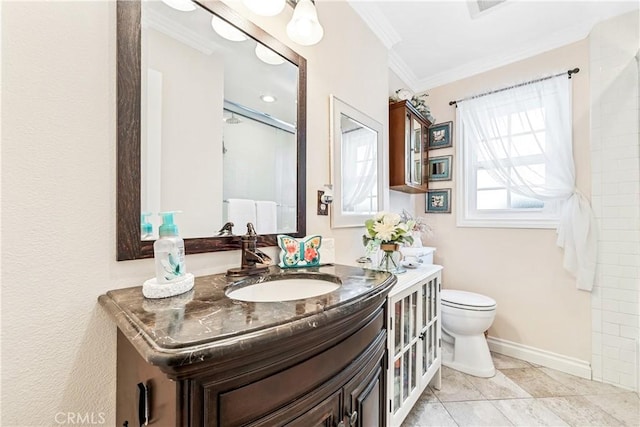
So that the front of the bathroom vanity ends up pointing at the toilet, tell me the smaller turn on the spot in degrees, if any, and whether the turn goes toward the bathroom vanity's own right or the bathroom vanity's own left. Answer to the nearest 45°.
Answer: approximately 90° to the bathroom vanity's own left

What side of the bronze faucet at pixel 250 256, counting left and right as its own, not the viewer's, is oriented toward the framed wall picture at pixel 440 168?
left

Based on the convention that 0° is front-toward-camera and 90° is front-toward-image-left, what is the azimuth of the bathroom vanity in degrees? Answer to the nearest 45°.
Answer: approximately 315°

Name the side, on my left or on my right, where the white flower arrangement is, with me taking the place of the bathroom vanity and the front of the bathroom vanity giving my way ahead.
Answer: on my left

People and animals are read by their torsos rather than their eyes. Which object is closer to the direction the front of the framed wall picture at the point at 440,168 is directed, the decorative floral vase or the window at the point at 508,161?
the decorative floral vase

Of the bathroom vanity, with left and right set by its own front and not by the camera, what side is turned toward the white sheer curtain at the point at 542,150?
left
